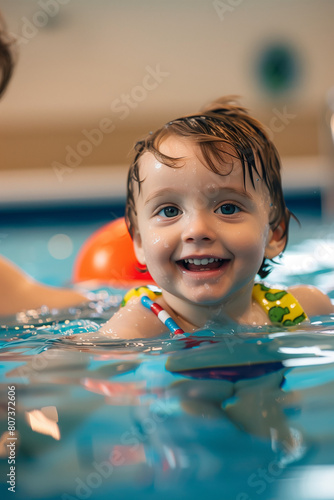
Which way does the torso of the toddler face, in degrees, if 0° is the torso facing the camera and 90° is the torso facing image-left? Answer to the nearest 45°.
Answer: approximately 0°

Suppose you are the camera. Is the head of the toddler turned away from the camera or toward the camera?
toward the camera

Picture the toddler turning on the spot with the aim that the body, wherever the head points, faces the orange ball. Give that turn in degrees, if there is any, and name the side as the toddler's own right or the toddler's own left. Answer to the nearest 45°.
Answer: approximately 180°
